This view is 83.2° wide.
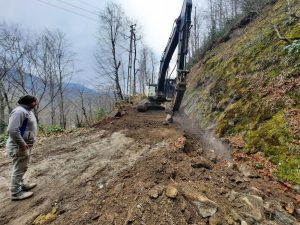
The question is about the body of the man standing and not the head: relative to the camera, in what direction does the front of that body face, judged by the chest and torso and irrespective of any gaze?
to the viewer's right

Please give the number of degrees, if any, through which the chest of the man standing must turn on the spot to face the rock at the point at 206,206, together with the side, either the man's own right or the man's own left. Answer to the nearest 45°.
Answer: approximately 45° to the man's own right

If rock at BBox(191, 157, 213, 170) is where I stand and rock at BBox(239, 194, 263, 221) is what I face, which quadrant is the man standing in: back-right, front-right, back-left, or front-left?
front-right

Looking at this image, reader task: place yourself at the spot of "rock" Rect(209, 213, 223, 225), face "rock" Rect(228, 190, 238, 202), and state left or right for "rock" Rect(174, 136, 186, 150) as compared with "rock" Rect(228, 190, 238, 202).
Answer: left

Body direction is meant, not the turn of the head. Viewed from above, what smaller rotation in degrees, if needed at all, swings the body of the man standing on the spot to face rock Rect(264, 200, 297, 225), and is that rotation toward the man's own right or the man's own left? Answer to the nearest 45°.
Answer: approximately 45° to the man's own right
